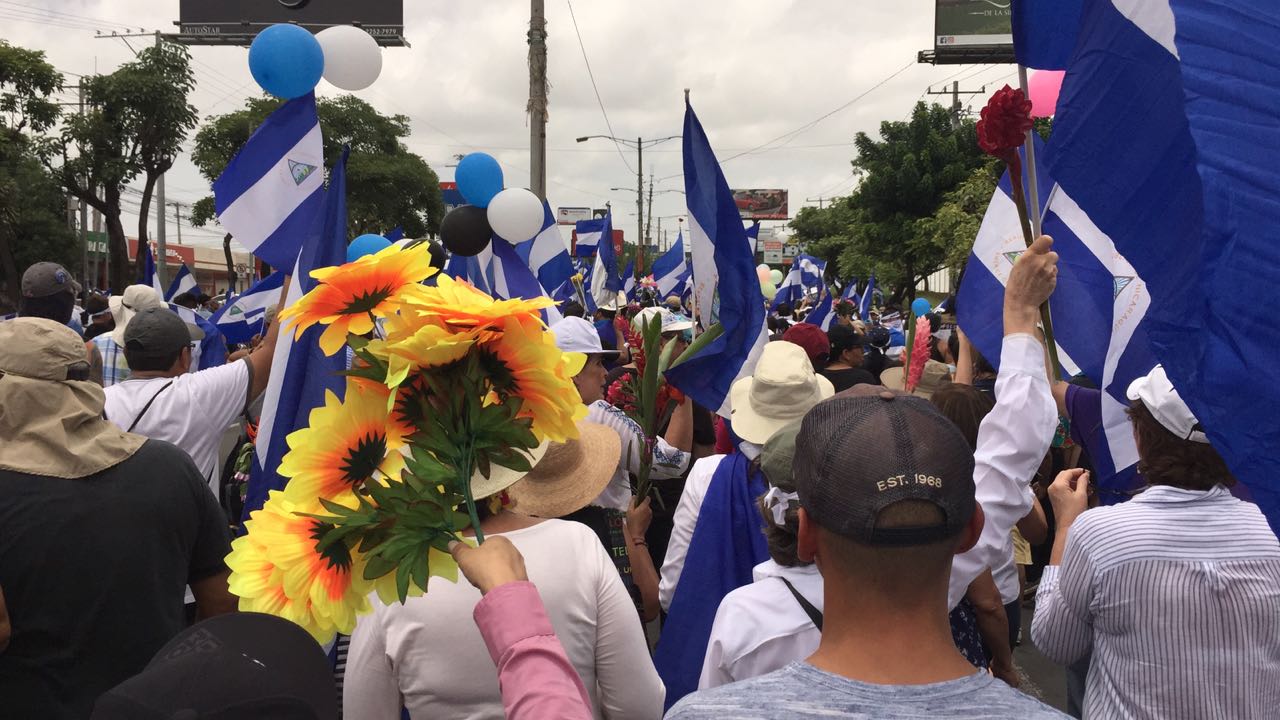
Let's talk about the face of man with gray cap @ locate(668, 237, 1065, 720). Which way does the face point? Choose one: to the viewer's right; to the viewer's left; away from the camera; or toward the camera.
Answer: away from the camera

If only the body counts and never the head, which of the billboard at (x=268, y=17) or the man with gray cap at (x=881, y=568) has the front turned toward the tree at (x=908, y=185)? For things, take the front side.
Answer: the man with gray cap

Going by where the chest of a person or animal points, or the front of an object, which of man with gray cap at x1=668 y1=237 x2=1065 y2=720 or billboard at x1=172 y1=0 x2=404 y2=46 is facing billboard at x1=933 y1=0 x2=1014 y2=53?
the man with gray cap

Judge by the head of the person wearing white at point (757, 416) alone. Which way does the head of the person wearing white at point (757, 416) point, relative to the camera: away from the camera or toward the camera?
away from the camera

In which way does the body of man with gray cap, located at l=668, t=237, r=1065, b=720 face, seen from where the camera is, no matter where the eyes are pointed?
away from the camera

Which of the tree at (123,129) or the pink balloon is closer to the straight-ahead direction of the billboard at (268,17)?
the pink balloon

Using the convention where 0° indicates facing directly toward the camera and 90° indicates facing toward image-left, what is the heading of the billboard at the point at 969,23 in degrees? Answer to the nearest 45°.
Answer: approximately 0°

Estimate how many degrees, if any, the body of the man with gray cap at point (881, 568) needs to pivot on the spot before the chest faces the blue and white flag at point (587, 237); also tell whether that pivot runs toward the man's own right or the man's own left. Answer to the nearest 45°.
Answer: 0° — they already face it

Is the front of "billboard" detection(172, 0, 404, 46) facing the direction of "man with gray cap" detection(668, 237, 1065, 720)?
yes
